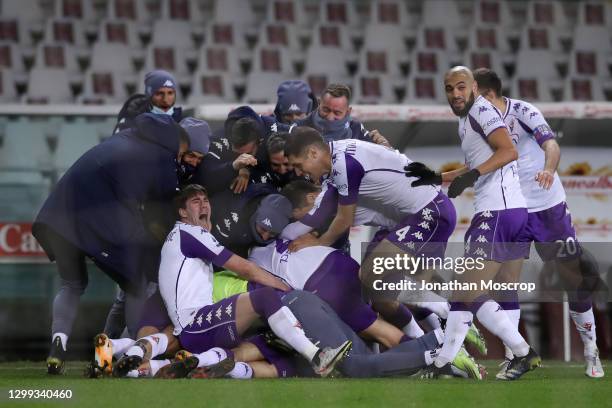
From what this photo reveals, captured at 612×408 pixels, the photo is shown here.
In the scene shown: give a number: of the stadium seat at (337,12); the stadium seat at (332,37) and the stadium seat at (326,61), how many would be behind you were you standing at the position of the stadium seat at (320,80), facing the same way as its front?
3

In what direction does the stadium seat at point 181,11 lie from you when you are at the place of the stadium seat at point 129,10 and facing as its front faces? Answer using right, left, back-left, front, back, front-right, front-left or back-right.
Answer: left

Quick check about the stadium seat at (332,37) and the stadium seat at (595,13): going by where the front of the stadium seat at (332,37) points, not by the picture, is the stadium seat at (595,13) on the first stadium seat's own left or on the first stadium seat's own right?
on the first stadium seat's own left

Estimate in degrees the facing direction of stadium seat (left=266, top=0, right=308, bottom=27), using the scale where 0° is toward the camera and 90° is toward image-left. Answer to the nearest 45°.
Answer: approximately 0°

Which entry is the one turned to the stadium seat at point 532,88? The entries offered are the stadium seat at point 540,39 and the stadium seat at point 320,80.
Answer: the stadium seat at point 540,39

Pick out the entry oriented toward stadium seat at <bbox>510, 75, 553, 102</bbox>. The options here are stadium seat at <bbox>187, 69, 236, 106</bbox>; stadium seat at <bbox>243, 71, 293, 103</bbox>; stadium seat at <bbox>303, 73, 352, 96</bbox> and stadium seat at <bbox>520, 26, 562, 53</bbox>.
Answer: stadium seat at <bbox>520, 26, 562, 53</bbox>

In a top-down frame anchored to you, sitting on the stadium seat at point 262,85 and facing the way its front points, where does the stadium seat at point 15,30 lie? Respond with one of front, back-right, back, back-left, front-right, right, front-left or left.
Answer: right

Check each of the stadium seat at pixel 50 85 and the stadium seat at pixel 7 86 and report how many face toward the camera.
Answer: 2

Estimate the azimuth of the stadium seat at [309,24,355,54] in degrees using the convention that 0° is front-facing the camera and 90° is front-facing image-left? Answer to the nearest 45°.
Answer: approximately 0°

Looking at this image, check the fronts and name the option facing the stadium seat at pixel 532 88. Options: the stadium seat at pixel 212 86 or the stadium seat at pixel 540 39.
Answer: the stadium seat at pixel 540 39

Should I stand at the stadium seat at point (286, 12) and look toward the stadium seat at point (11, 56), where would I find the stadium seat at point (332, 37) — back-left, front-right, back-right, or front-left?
back-left

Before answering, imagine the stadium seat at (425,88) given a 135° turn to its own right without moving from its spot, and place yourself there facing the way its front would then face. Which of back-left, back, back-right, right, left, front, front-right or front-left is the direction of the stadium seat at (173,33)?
front-left
